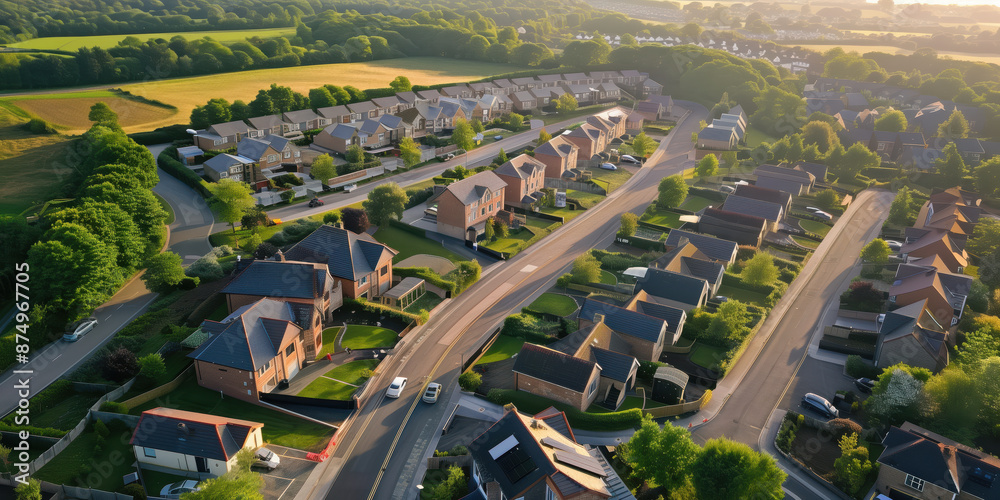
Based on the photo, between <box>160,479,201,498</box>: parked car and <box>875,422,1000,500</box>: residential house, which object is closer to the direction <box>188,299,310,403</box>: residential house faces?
the residential house

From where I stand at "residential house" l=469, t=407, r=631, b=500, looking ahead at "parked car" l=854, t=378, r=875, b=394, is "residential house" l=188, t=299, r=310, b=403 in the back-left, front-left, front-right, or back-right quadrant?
back-left

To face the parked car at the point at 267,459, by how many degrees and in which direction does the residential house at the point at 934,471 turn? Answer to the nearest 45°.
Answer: approximately 45° to its right

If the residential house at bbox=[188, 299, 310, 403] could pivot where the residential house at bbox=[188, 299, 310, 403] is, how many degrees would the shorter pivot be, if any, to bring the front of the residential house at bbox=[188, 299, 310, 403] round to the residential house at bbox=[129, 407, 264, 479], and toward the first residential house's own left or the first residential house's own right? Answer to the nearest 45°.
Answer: approximately 90° to the first residential house's own right

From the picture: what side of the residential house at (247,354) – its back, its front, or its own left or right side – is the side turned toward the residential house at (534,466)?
front

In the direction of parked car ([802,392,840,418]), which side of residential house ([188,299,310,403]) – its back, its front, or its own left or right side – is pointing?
front

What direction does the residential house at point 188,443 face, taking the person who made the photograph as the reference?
facing the viewer

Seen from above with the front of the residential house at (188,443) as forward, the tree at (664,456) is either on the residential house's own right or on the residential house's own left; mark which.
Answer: on the residential house's own left

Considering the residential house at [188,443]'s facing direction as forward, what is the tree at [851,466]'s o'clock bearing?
The tree is roughly at 10 o'clock from the residential house.

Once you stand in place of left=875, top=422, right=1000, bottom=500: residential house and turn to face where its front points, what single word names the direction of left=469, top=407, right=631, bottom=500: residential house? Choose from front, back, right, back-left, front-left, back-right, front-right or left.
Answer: front-right

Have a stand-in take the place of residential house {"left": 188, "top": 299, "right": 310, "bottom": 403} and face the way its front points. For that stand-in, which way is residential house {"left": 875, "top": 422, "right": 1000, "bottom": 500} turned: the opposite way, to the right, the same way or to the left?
to the right
